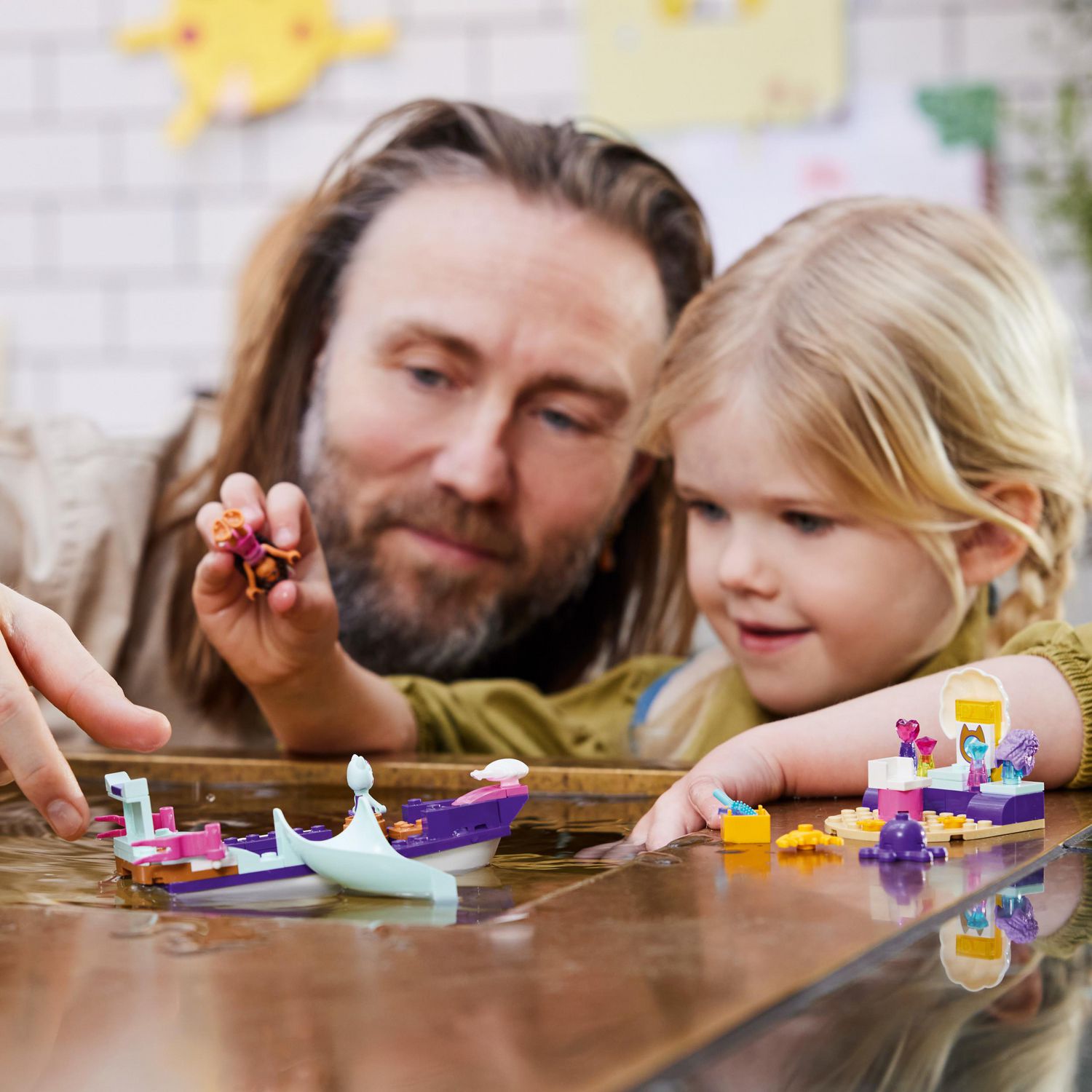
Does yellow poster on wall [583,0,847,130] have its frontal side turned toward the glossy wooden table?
yes

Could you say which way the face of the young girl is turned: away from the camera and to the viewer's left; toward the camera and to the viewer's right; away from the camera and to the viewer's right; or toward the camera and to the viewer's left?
toward the camera and to the viewer's left

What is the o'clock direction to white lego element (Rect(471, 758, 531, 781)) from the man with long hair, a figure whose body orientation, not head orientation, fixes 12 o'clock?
The white lego element is roughly at 12 o'clock from the man with long hair.

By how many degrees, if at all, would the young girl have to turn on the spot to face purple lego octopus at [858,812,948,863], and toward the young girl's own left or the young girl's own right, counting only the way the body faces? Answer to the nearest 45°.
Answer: approximately 45° to the young girl's own left

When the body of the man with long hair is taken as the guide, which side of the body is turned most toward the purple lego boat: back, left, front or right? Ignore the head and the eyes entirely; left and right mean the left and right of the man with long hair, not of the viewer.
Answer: front

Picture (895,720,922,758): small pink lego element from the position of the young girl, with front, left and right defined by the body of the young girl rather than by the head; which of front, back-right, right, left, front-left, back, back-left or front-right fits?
front-left

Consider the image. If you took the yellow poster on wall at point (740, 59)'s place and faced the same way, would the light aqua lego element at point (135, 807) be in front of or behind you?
in front

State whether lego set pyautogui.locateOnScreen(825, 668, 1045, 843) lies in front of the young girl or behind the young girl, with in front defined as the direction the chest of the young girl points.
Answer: in front

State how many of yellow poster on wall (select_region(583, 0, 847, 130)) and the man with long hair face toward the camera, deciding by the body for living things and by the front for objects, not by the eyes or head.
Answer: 2

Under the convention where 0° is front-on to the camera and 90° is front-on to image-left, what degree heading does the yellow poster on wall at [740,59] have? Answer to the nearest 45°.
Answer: approximately 0°

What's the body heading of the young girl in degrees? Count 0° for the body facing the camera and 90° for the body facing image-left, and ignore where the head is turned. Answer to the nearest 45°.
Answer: approximately 45°

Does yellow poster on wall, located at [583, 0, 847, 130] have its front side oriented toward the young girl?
yes

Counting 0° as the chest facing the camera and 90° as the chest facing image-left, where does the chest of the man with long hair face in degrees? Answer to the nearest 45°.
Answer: approximately 0°
